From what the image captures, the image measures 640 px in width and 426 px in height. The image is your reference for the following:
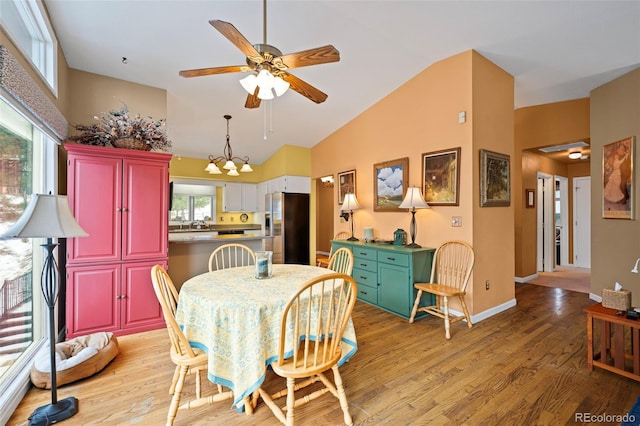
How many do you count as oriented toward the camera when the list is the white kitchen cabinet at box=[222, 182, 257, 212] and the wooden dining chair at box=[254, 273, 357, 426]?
1

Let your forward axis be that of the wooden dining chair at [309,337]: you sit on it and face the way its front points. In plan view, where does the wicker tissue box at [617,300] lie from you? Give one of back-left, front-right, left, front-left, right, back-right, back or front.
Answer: back-right

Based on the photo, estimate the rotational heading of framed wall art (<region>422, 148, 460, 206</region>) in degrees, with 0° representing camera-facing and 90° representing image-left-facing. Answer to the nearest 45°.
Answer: approximately 45°

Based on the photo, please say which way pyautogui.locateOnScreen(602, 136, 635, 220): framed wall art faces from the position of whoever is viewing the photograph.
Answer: facing the viewer and to the left of the viewer

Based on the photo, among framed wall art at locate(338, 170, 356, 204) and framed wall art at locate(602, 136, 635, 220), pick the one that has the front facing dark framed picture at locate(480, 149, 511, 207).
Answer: framed wall art at locate(602, 136, 635, 220)

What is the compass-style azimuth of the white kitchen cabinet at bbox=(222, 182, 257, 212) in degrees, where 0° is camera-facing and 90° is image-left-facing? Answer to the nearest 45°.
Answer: approximately 0°

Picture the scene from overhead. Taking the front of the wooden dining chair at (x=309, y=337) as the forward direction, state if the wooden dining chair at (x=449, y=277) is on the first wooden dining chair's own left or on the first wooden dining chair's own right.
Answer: on the first wooden dining chair's own right

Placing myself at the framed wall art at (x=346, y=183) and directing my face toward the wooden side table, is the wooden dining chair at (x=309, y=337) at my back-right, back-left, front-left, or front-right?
front-right

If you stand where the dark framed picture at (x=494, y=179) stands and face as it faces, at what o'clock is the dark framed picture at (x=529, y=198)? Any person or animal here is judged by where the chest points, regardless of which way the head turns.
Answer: the dark framed picture at (x=529, y=198) is roughly at 8 o'clock from the dark framed picture at (x=494, y=179).

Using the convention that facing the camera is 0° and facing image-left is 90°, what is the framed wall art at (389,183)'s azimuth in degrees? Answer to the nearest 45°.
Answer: approximately 45°

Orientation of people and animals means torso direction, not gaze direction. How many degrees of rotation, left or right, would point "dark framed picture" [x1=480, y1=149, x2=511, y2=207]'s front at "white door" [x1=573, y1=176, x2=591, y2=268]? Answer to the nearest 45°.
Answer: approximately 135° to its left

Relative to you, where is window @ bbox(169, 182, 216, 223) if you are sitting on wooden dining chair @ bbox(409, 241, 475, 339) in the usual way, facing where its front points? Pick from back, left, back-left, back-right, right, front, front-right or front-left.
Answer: front-right

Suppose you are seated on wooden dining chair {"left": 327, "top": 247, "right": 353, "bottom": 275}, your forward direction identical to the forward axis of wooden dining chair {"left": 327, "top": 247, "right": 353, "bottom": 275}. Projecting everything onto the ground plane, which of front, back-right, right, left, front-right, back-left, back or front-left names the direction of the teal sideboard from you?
back

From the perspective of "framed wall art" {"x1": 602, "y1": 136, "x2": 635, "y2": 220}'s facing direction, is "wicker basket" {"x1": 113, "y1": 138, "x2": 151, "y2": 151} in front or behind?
in front

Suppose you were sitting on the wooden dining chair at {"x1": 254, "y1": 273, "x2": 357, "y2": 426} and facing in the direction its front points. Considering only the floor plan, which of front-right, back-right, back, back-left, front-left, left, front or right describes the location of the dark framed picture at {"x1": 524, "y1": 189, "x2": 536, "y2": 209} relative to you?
right

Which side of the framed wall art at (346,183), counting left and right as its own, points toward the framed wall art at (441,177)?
left

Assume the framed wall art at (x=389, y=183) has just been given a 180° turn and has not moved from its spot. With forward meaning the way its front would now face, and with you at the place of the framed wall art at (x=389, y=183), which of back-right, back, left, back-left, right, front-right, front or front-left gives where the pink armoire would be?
back

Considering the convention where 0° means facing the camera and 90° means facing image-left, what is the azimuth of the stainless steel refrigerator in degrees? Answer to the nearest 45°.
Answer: approximately 45°

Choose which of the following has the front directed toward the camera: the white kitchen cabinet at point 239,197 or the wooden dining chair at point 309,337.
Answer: the white kitchen cabinet

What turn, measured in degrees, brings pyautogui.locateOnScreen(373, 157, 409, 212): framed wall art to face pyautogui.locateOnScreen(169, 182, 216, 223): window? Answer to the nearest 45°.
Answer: approximately 45° to its right
